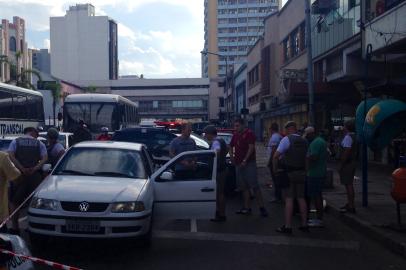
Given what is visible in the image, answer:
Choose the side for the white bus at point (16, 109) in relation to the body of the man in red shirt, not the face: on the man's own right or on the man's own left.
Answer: on the man's own right

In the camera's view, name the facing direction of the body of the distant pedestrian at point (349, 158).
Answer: to the viewer's left

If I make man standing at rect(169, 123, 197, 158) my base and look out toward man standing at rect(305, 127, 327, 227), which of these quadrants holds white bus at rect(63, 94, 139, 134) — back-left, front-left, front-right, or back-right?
back-left

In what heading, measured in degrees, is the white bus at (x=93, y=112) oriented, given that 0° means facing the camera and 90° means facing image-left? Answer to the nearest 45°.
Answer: approximately 0°

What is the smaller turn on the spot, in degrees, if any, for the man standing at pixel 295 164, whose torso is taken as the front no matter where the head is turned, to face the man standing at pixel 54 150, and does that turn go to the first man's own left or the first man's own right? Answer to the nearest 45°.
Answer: approximately 45° to the first man's own left

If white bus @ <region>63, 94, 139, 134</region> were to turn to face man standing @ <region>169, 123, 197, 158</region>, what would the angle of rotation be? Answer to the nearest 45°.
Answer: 0° — it already faces them

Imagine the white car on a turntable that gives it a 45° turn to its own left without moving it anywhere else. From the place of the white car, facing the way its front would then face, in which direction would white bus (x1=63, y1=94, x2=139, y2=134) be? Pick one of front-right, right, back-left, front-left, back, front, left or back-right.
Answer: back-left

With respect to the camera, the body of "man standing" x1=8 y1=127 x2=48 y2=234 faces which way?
away from the camera

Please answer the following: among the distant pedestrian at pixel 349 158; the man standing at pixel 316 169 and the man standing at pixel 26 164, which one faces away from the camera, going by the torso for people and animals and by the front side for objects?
the man standing at pixel 26 164

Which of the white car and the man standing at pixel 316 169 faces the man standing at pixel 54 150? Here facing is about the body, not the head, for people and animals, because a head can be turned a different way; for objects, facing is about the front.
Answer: the man standing at pixel 316 169

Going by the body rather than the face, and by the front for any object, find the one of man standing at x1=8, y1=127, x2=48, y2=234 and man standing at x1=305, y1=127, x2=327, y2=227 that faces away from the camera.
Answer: man standing at x1=8, y1=127, x2=48, y2=234

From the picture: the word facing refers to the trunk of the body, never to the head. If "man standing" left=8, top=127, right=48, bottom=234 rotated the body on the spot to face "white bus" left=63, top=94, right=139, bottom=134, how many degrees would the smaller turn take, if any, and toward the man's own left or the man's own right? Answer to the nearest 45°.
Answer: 0° — they already face it

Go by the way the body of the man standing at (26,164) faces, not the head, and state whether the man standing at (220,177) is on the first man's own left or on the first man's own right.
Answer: on the first man's own right
